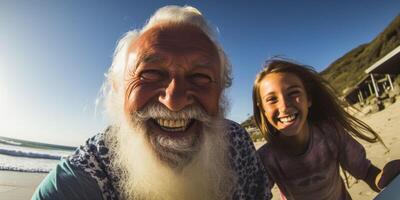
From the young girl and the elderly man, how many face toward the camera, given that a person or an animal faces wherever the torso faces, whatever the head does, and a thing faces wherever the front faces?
2

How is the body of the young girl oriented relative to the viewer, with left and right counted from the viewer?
facing the viewer

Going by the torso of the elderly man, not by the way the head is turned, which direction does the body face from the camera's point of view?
toward the camera

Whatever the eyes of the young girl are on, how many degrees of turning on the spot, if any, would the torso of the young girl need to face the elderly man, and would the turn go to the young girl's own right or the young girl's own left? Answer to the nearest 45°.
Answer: approximately 45° to the young girl's own right

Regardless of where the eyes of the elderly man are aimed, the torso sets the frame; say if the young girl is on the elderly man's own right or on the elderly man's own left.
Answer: on the elderly man's own left
